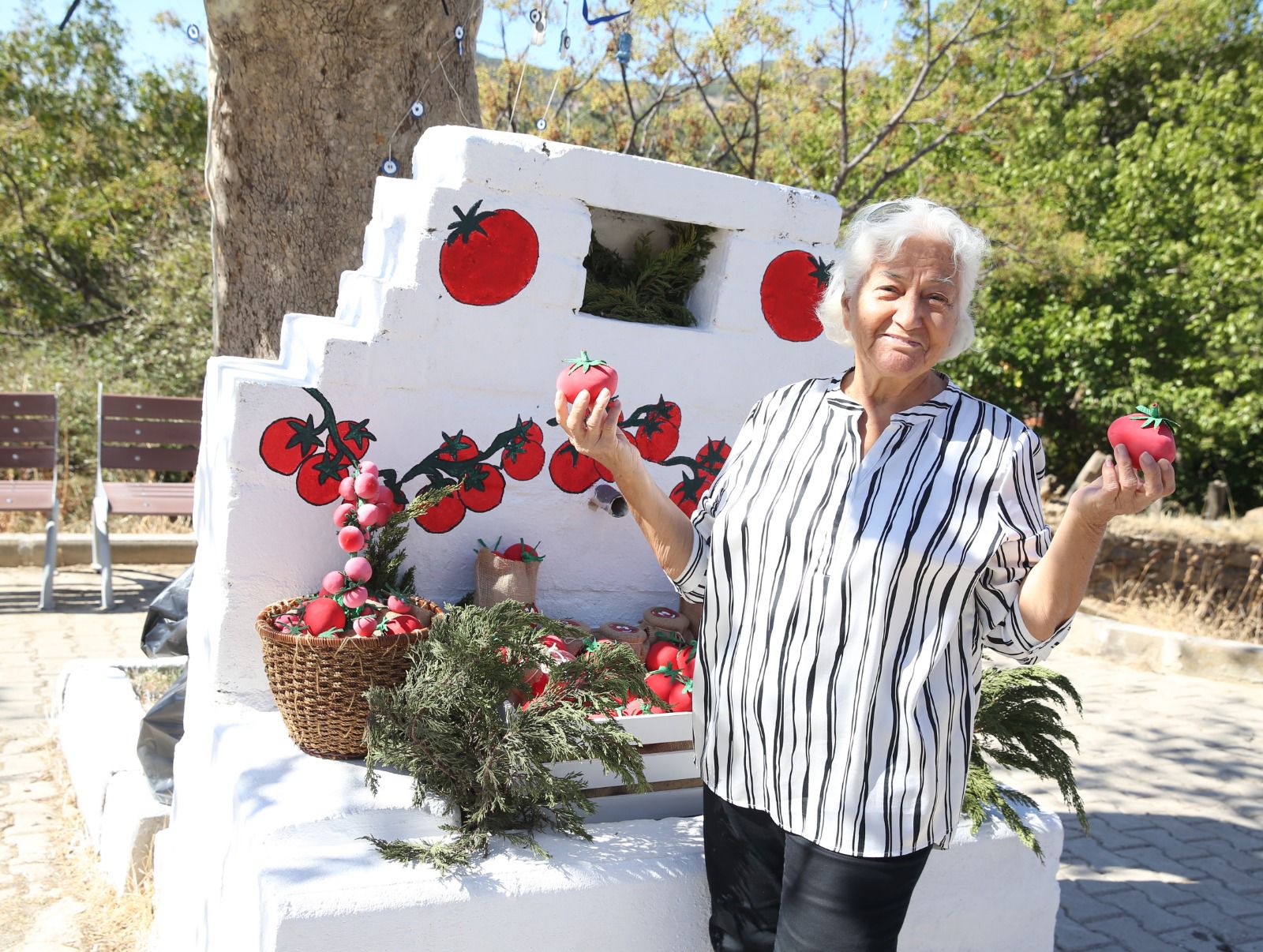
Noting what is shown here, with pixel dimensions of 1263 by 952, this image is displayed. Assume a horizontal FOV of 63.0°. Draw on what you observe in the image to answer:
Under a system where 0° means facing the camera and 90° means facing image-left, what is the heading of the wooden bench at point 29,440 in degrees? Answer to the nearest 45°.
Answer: approximately 0°

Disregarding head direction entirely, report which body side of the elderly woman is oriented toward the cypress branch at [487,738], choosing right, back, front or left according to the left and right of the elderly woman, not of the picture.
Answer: right

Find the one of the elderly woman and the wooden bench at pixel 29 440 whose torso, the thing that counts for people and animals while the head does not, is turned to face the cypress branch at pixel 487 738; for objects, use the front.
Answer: the wooden bench

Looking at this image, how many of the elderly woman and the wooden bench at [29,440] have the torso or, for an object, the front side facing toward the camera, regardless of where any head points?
2

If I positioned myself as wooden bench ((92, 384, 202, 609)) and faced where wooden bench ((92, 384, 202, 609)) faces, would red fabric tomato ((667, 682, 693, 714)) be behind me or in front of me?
in front

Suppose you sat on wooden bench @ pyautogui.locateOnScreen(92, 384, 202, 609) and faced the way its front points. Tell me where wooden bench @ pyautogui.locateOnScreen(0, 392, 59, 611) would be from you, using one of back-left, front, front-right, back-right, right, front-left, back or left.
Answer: right

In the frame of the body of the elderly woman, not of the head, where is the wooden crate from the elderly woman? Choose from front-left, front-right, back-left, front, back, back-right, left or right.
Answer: back-right

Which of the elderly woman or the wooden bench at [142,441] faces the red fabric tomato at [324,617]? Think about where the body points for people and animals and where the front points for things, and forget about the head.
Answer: the wooden bench

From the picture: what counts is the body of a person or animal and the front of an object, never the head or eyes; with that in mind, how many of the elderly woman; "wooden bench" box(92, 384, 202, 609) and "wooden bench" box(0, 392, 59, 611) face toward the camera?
3
